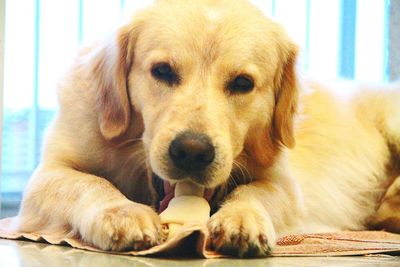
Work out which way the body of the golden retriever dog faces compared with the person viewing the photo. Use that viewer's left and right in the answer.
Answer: facing the viewer and to the left of the viewer
